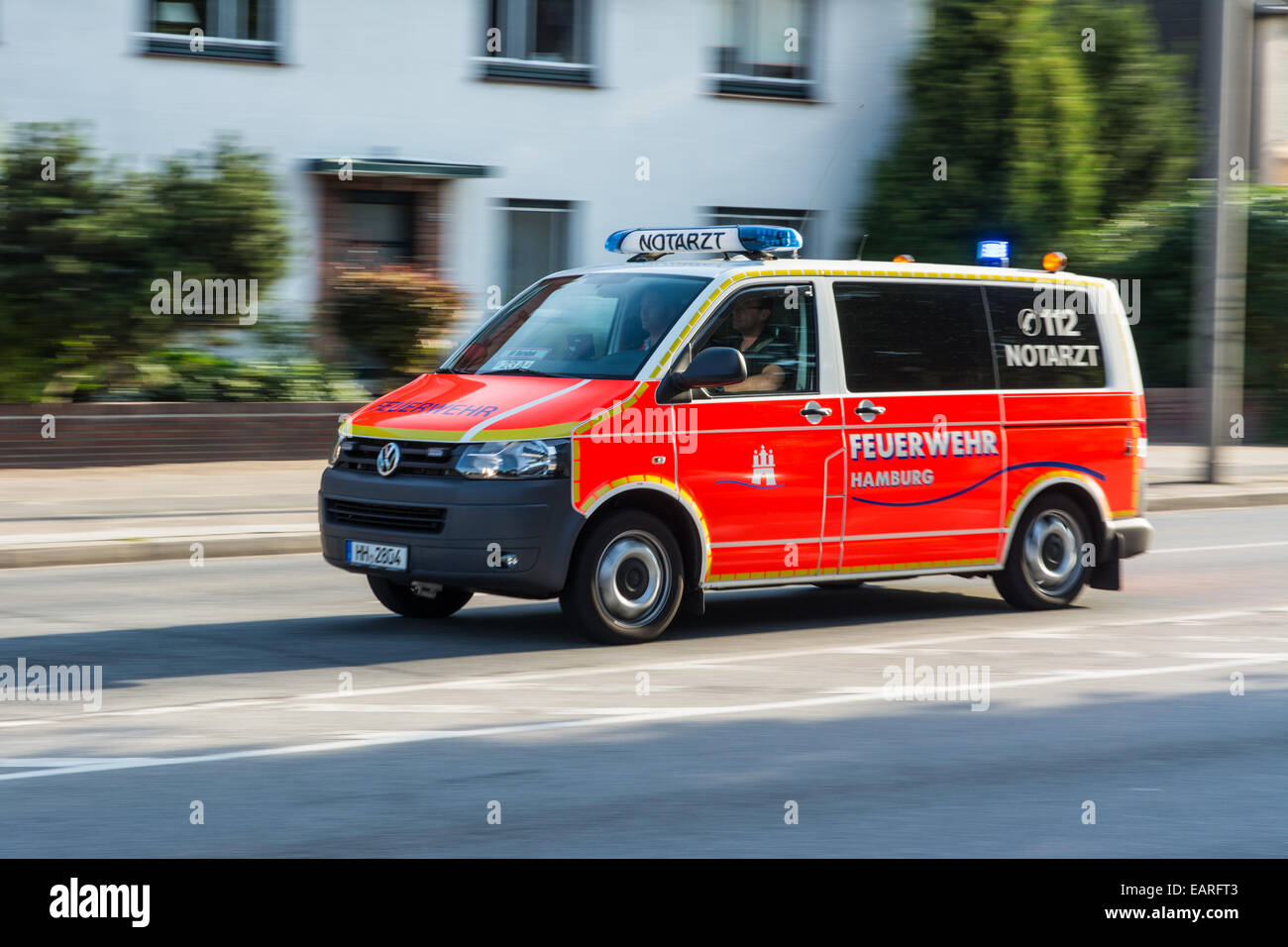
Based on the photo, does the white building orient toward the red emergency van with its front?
yes

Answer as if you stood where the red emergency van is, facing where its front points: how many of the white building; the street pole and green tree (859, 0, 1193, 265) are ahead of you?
0

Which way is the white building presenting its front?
toward the camera

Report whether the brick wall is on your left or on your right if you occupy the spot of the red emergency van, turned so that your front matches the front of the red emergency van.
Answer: on your right

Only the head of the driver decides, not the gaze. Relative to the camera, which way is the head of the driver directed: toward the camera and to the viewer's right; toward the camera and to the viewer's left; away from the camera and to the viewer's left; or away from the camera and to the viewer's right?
toward the camera and to the viewer's left

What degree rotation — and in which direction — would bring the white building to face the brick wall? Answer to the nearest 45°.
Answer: approximately 45° to its right

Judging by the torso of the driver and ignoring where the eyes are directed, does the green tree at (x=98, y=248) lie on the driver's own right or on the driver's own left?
on the driver's own right

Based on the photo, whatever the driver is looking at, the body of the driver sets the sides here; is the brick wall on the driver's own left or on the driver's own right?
on the driver's own right

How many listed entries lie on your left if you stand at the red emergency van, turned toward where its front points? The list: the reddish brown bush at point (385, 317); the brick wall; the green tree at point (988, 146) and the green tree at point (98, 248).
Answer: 0

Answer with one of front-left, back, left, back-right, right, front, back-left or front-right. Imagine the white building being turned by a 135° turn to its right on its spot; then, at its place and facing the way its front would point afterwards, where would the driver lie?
back-left

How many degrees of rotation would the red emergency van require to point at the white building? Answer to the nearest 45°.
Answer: approximately 135° to its right

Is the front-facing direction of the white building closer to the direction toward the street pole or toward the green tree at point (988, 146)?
the street pole

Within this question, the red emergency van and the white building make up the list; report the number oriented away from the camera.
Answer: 0

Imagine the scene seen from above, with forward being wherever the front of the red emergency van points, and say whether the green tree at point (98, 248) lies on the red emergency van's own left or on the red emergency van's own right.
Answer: on the red emergency van's own right

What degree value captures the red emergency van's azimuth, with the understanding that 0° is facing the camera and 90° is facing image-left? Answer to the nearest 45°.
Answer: approximately 45°

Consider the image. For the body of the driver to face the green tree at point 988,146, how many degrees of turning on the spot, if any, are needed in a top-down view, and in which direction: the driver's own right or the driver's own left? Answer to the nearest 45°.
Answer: approximately 135° to the driver's own right

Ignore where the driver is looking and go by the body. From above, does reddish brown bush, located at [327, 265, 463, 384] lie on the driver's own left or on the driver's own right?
on the driver's own right
